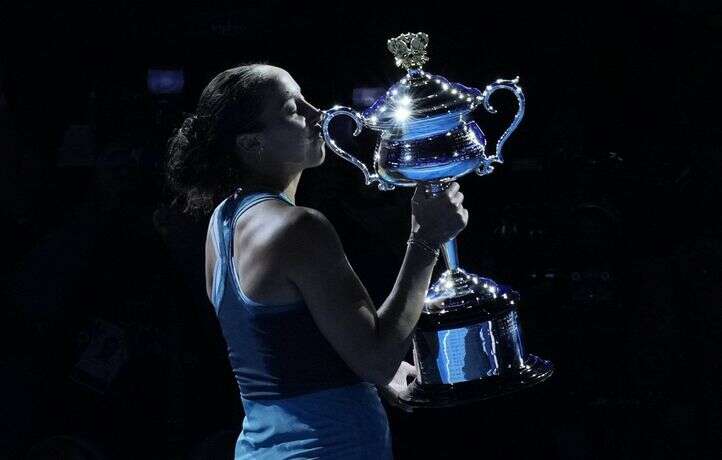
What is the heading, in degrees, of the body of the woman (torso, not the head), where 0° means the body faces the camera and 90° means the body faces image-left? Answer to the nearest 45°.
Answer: approximately 225°

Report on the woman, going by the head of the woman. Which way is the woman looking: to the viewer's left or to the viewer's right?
to the viewer's right
